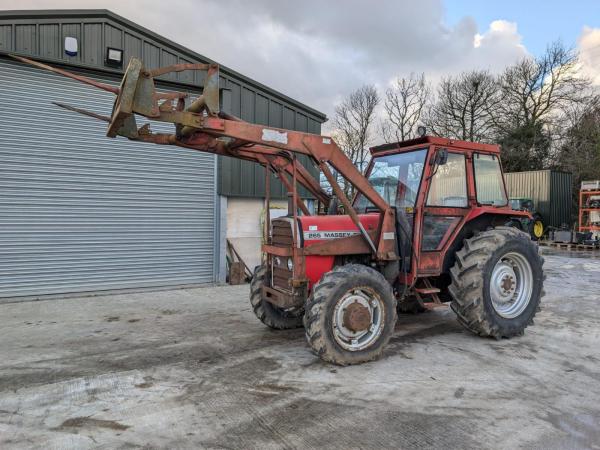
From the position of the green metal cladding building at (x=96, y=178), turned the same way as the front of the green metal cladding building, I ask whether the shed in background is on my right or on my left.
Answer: on my left

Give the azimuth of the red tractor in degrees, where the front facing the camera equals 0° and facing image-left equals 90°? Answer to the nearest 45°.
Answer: approximately 45°

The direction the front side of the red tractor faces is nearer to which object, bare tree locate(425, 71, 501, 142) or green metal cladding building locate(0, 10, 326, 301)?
the green metal cladding building

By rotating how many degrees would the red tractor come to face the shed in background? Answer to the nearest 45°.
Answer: approximately 180°

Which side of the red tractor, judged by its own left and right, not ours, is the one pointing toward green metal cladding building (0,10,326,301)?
right

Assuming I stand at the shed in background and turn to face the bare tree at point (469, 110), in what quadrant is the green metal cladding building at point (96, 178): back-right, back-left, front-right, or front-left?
back-left

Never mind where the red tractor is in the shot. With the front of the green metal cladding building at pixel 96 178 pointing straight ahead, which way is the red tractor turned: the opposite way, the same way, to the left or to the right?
to the right

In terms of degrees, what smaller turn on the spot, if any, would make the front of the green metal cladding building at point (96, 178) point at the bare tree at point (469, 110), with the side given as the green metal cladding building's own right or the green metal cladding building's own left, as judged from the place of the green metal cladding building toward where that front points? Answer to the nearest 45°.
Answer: approximately 90° to the green metal cladding building's own left

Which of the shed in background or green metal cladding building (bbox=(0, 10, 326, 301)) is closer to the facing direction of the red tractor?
the green metal cladding building

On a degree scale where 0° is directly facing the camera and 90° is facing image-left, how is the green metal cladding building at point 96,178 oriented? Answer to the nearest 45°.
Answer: approximately 315°
